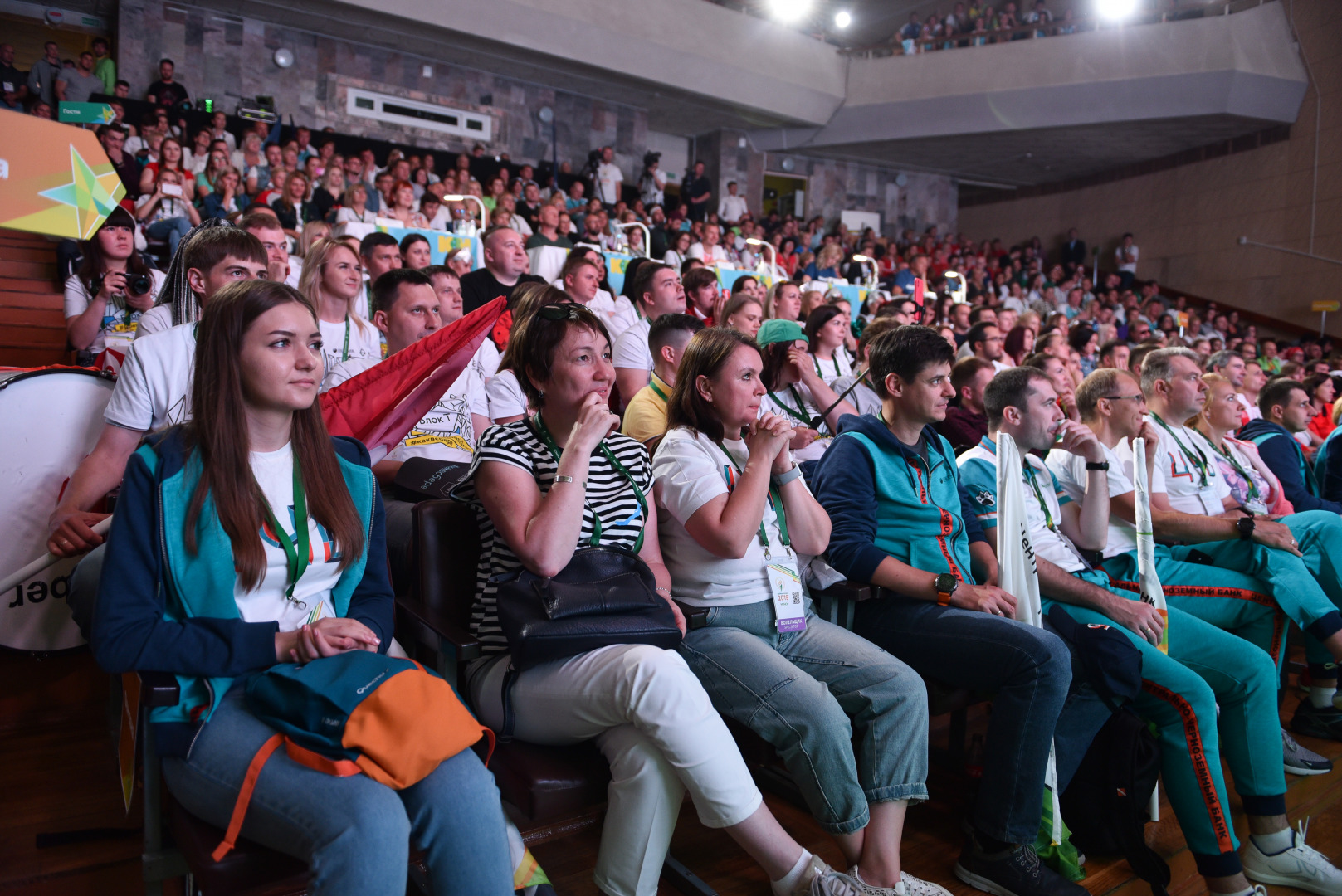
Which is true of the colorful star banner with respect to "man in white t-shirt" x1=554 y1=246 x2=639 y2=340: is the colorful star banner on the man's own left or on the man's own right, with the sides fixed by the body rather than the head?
on the man's own right

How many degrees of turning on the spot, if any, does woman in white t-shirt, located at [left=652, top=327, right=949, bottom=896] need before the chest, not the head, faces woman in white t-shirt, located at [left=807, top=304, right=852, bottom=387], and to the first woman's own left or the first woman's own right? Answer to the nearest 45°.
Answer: approximately 135° to the first woman's own left

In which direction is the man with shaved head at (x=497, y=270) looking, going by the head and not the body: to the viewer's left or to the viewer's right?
to the viewer's right

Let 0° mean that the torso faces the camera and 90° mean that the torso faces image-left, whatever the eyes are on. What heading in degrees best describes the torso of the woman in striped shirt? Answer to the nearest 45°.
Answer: approximately 315°

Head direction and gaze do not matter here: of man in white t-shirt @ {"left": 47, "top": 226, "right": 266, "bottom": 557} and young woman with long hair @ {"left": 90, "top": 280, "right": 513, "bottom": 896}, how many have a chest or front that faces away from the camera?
0

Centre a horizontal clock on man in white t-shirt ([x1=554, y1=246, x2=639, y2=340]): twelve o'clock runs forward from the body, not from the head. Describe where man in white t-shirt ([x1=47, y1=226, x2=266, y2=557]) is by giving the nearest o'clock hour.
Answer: man in white t-shirt ([x1=47, y1=226, x2=266, y2=557]) is roughly at 2 o'clock from man in white t-shirt ([x1=554, y1=246, x2=639, y2=340]).

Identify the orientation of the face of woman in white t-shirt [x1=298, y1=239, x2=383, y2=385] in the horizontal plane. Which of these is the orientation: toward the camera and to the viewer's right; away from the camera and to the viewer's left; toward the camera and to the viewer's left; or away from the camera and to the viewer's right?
toward the camera and to the viewer's right

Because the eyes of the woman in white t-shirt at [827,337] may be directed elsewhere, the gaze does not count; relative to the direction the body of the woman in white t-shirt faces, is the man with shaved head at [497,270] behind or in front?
behind

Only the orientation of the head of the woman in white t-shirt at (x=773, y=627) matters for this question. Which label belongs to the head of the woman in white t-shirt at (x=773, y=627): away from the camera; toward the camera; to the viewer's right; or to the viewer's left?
to the viewer's right
